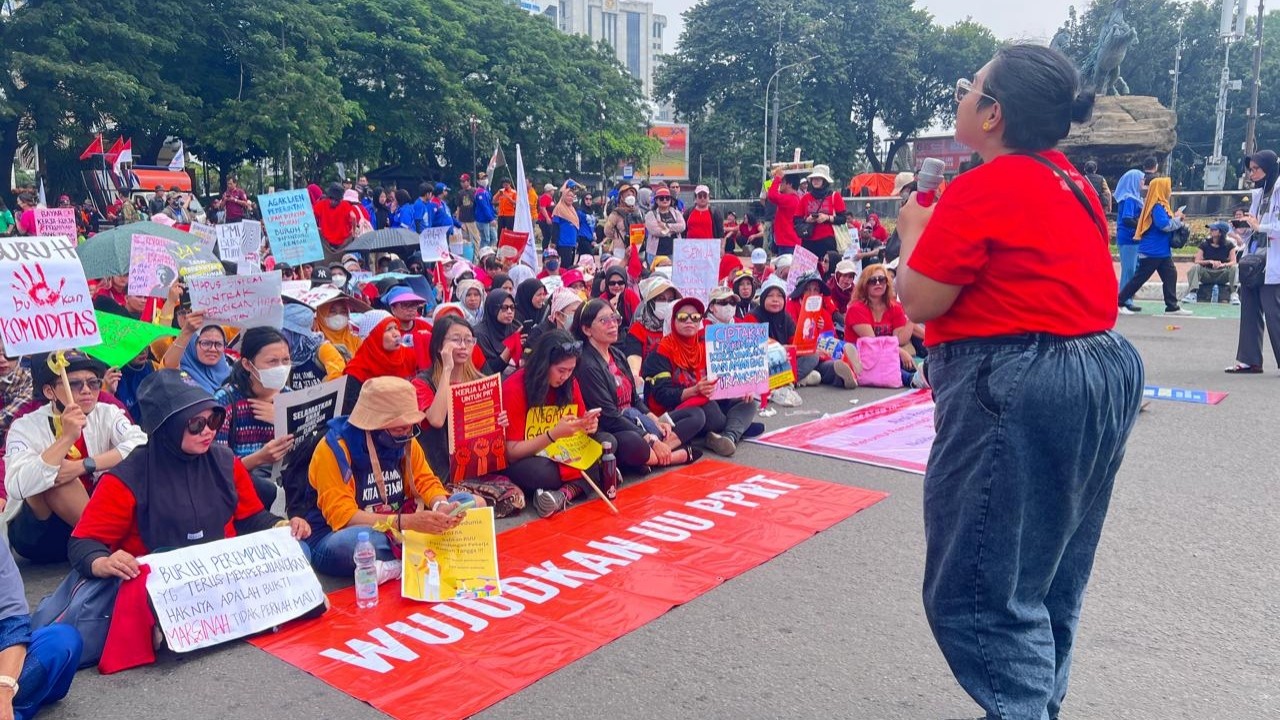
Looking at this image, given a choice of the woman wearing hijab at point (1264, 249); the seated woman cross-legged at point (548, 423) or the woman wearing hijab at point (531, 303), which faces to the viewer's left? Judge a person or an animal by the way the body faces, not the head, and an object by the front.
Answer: the woman wearing hijab at point (1264, 249)

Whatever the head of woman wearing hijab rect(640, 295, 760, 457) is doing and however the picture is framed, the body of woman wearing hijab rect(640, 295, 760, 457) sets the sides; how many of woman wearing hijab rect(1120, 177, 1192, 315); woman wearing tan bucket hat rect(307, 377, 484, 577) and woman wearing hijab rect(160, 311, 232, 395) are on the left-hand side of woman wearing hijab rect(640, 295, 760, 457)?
1

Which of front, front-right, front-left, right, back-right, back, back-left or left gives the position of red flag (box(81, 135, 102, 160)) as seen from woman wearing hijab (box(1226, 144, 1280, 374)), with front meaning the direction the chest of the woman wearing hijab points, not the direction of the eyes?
front

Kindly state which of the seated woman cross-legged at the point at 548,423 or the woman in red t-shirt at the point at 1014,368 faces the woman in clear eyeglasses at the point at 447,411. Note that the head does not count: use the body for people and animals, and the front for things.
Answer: the woman in red t-shirt

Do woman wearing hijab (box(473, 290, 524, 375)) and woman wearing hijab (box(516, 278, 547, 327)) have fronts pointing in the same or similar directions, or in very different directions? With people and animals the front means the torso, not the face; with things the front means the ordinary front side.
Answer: same or similar directions

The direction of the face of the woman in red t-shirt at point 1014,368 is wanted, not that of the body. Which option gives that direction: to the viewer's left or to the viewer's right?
to the viewer's left

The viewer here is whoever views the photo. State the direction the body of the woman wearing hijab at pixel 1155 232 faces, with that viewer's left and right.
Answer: facing to the right of the viewer

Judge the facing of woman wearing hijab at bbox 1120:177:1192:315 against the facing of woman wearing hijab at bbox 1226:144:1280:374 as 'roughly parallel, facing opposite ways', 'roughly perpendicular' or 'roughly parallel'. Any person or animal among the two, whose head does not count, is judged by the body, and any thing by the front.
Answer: roughly parallel, facing opposite ways

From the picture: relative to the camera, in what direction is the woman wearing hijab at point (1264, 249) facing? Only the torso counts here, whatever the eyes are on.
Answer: to the viewer's left

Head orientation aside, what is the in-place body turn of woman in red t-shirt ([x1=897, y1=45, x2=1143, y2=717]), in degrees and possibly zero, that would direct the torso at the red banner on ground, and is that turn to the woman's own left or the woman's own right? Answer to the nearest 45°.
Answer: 0° — they already face it

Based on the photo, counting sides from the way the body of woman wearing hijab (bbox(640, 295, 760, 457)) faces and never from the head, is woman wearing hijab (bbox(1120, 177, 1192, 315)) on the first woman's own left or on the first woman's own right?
on the first woman's own left

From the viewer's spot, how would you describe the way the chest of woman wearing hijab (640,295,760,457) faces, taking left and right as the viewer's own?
facing the viewer and to the right of the viewer

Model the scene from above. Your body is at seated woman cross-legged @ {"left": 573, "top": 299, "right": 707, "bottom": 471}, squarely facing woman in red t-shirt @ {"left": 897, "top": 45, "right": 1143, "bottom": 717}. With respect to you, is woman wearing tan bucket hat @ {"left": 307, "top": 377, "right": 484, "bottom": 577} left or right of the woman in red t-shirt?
right

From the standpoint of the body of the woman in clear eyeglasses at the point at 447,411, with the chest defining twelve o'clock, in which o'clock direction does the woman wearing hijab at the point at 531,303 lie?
The woman wearing hijab is roughly at 8 o'clock from the woman in clear eyeglasses.
